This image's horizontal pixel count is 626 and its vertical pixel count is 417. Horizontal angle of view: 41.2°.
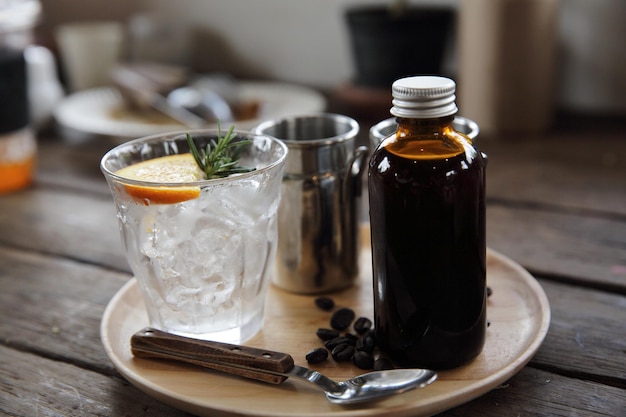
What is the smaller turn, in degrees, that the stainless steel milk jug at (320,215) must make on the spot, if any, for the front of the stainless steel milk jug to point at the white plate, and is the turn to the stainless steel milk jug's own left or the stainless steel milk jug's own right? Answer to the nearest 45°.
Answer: approximately 45° to the stainless steel milk jug's own right

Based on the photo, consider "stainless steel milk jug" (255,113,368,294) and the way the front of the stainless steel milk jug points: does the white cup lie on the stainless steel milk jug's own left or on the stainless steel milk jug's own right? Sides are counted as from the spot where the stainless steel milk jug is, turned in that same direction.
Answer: on the stainless steel milk jug's own right

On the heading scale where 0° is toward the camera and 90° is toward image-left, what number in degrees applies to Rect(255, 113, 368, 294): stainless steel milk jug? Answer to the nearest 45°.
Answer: approximately 90°
